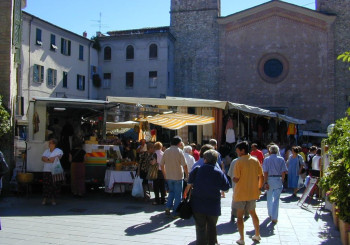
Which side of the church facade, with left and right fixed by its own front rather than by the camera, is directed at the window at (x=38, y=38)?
right

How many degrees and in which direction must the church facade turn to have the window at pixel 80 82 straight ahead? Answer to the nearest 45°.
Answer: approximately 90° to its right

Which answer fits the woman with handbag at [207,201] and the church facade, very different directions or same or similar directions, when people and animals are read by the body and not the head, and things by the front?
very different directions

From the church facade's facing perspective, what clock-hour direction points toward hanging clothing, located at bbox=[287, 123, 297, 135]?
The hanging clothing is roughly at 12 o'clock from the church facade.

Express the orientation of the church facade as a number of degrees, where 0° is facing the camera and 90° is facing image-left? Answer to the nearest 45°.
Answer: approximately 0°

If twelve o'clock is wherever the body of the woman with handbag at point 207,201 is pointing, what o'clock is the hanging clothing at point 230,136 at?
The hanging clothing is roughly at 12 o'clock from the woman with handbag.

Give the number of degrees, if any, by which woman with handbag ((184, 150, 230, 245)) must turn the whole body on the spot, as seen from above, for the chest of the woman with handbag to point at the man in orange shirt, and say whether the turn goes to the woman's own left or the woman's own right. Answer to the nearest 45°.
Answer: approximately 45° to the woman's own right

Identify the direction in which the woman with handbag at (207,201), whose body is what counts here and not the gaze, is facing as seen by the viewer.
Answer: away from the camera

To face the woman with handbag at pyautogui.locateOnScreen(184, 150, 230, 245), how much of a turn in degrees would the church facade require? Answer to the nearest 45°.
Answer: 0° — it already faces them

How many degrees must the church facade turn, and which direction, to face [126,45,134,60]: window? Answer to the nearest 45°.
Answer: approximately 90° to its right

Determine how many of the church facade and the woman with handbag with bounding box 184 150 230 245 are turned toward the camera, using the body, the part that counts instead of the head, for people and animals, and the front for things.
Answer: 1
